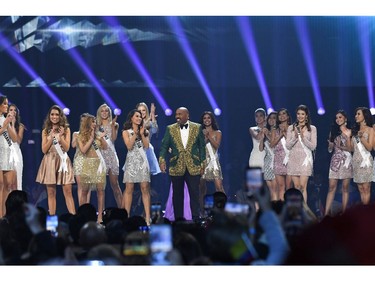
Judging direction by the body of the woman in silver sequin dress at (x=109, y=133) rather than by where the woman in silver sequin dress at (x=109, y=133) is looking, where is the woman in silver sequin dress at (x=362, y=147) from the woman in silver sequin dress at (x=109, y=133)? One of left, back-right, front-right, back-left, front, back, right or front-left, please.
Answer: left

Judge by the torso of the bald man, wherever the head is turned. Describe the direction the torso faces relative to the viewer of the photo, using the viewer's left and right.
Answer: facing the viewer

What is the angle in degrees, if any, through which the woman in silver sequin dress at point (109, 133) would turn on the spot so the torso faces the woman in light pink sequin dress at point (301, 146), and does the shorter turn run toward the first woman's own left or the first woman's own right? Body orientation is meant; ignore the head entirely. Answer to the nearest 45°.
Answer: approximately 90° to the first woman's own left

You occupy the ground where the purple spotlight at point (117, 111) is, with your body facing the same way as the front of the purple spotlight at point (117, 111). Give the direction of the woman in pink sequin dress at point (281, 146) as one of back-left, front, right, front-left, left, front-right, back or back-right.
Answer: left

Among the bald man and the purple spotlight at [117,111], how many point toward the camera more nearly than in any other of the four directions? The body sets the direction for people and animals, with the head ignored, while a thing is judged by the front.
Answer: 2

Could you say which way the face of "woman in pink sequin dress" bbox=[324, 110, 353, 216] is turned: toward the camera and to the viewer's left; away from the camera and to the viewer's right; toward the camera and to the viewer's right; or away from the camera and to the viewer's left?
toward the camera and to the viewer's left

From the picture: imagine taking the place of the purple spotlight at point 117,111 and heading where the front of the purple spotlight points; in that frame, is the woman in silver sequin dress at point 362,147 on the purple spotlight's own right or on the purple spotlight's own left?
on the purple spotlight's own left

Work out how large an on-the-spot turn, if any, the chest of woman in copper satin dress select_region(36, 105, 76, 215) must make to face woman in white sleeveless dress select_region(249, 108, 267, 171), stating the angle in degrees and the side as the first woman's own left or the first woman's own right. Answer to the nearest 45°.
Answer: approximately 90° to the first woman's own left

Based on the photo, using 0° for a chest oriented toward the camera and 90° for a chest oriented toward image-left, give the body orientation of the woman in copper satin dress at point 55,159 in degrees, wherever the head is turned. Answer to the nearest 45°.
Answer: approximately 0°

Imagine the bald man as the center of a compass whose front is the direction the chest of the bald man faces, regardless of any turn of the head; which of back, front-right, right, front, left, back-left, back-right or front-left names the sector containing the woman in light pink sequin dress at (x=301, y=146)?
left

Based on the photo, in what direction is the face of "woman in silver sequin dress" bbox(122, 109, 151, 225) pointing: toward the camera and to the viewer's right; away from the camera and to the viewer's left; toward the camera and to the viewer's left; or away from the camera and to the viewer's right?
toward the camera and to the viewer's right

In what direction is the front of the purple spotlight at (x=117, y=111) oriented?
toward the camera

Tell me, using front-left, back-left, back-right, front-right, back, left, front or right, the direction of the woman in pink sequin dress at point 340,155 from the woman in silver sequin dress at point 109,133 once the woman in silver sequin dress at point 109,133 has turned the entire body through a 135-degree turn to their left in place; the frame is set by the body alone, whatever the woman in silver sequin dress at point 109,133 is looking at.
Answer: front-right

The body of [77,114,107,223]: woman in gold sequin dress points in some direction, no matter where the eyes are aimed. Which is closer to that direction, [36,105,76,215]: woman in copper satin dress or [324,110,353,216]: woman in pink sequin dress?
the woman in pink sequin dress
